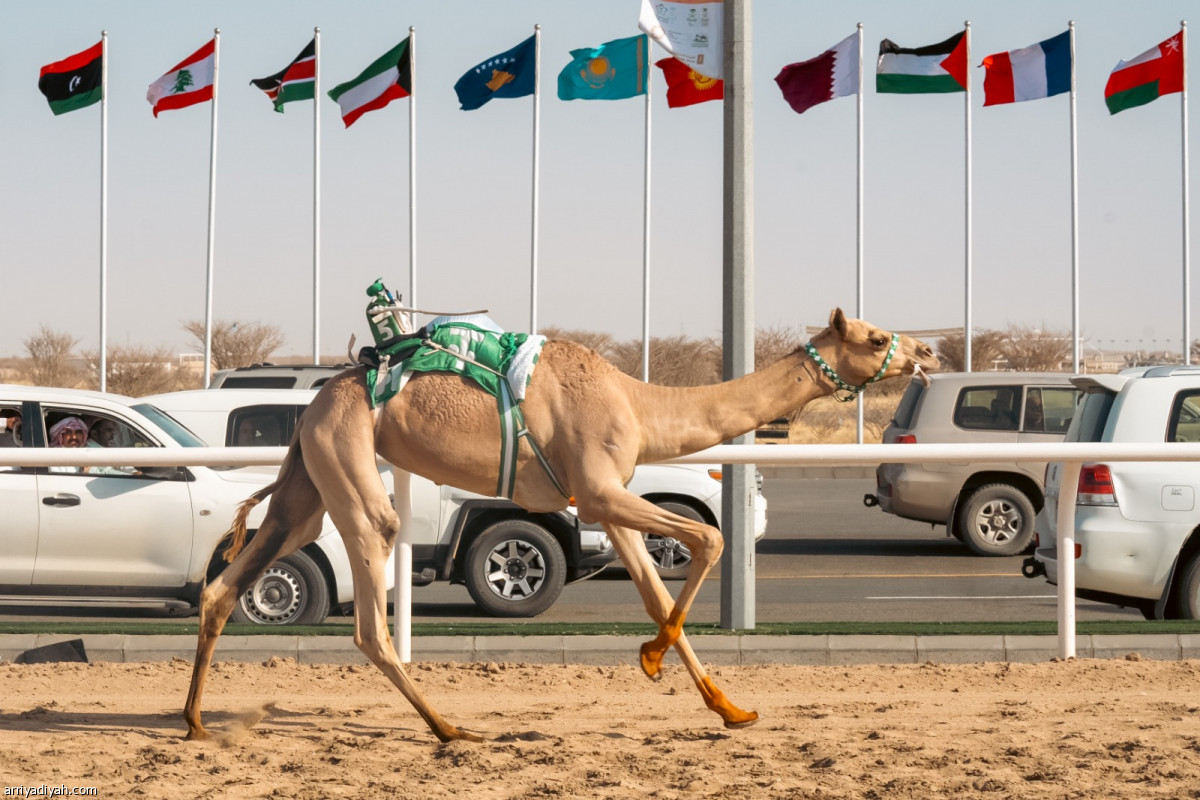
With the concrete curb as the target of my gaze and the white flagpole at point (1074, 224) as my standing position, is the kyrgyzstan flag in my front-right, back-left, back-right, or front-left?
front-right

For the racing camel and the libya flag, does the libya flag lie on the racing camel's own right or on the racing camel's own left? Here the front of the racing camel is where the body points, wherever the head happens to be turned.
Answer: on the racing camel's own left

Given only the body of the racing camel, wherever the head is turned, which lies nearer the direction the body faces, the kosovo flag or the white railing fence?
the white railing fence

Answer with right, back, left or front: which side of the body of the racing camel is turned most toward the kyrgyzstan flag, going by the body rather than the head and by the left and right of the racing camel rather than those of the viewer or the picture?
left

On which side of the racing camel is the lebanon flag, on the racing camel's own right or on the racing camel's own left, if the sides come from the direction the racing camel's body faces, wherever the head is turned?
on the racing camel's own left

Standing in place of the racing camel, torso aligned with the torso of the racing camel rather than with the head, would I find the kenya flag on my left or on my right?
on my left

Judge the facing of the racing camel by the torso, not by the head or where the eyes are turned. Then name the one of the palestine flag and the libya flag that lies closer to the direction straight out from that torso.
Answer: the palestine flag

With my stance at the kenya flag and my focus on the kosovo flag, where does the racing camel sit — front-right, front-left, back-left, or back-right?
front-right

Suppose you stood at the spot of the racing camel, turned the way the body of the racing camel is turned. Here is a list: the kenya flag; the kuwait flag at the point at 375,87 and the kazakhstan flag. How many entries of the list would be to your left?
3

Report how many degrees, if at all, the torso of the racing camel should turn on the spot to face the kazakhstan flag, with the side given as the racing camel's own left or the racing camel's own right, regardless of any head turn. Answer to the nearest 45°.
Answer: approximately 90° to the racing camel's own left

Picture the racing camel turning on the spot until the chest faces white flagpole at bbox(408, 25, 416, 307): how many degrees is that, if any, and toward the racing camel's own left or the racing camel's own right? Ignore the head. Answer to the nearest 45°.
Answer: approximately 90° to the racing camel's own left

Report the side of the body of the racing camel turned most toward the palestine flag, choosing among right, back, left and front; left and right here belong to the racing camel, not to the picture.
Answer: left

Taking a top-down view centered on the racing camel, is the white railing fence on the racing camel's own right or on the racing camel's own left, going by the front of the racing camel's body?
on the racing camel's own left

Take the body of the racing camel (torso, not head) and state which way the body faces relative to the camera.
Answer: to the viewer's right

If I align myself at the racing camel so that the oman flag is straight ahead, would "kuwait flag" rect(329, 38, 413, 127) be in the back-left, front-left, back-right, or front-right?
front-left

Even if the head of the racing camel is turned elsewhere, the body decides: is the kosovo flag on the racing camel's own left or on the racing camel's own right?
on the racing camel's own left
